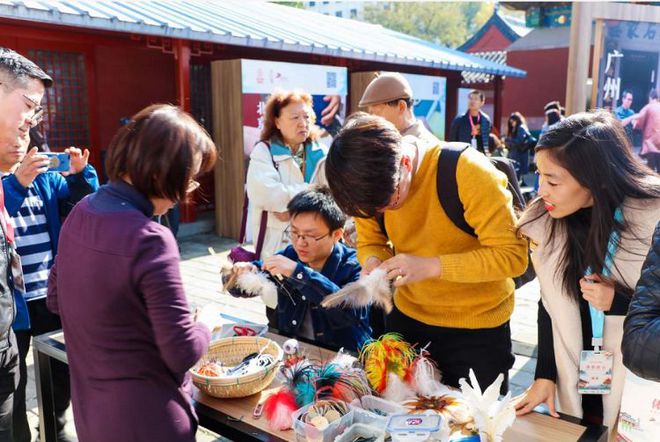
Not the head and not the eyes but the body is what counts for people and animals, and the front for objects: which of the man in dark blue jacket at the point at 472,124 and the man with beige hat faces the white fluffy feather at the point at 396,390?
the man in dark blue jacket

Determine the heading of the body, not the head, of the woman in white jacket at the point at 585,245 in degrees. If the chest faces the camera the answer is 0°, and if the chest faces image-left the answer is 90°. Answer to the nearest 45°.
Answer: approximately 45°

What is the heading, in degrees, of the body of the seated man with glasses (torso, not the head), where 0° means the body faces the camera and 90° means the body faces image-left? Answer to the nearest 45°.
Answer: approximately 45°

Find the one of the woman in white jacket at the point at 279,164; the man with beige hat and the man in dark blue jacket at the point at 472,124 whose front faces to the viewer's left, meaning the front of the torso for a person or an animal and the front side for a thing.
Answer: the man with beige hat

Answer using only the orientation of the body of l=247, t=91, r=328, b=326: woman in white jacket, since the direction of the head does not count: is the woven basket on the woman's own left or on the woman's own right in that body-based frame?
on the woman's own right

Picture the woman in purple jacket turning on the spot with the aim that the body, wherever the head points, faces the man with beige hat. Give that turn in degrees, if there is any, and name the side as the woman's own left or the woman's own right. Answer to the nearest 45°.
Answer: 0° — they already face them

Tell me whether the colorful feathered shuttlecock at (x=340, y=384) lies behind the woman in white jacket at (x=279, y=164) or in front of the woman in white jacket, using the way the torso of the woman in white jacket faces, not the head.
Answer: in front

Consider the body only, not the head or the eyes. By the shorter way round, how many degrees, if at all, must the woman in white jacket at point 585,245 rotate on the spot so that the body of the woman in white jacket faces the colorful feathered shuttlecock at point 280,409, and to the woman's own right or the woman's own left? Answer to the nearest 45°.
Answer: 0° — they already face it

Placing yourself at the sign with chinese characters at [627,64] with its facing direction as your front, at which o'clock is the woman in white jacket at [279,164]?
The woman in white jacket is roughly at 2 o'clock from the sign with chinese characters.

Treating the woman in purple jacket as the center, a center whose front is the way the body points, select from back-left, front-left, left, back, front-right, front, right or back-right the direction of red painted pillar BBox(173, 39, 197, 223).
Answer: front-left

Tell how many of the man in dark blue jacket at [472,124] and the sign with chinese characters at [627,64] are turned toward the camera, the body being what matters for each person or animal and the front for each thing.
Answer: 2

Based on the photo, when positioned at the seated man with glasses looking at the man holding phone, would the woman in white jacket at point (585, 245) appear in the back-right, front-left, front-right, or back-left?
back-left

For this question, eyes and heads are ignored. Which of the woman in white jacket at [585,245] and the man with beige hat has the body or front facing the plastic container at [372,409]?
the woman in white jacket

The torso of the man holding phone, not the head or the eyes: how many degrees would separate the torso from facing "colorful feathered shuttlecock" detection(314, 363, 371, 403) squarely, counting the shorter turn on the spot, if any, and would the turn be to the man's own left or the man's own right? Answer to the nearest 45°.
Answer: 0° — they already face it

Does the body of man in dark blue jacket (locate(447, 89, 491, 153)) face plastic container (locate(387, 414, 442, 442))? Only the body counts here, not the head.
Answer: yes

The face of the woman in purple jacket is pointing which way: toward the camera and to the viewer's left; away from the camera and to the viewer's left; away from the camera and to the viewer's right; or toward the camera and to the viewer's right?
away from the camera and to the viewer's right

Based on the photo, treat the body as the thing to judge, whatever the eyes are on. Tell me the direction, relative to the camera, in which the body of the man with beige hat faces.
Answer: to the viewer's left
